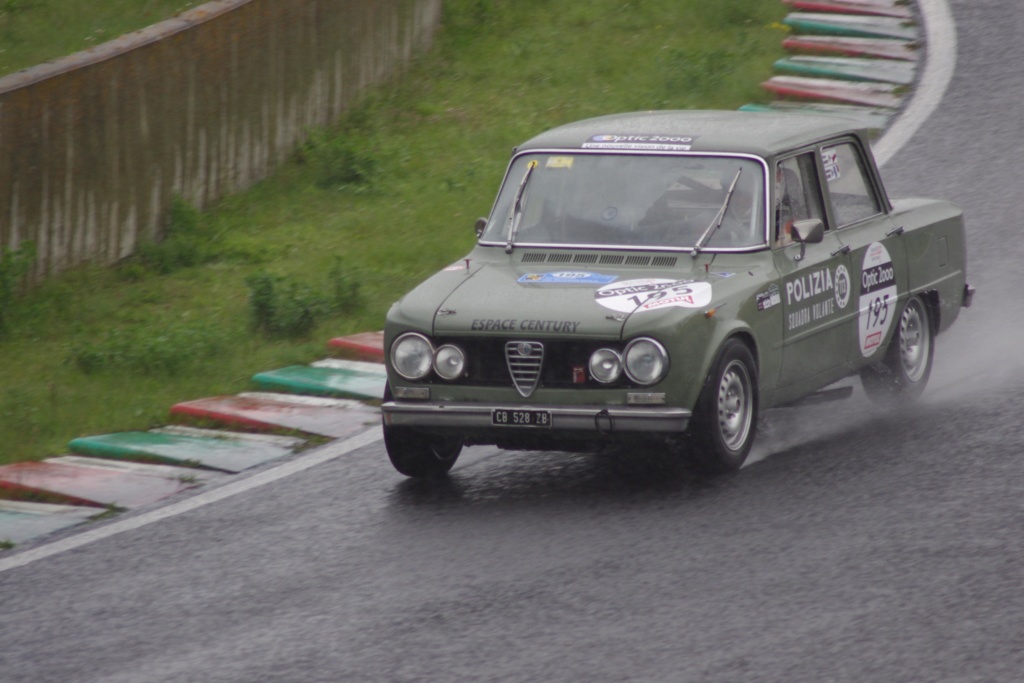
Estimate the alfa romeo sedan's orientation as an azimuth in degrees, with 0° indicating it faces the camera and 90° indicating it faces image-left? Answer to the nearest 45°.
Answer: approximately 45°

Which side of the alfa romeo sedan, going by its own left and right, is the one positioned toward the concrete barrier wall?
right
